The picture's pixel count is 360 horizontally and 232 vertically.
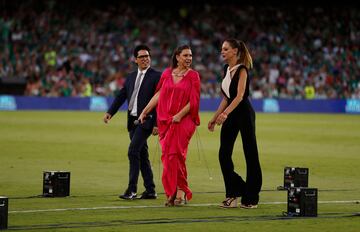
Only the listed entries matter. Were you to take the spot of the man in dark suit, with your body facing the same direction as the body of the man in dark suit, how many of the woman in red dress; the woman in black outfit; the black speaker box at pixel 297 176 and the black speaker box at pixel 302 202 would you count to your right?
0

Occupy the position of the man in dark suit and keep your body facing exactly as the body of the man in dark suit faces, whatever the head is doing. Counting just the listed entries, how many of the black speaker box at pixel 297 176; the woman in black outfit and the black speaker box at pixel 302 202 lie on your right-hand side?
0

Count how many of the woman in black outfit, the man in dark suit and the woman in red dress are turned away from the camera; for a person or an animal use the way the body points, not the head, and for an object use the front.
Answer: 0

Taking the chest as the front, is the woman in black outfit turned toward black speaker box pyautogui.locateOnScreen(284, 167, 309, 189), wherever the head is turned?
no

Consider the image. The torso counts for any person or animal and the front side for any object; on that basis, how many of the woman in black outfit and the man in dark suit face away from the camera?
0

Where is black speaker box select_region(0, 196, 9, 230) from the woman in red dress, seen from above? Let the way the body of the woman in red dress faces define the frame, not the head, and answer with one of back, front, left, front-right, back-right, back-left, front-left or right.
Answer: front-right

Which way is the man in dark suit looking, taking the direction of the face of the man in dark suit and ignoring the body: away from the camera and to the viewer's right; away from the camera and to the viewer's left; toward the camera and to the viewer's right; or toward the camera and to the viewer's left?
toward the camera and to the viewer's right

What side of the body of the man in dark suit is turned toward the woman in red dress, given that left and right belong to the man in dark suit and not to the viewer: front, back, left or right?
left

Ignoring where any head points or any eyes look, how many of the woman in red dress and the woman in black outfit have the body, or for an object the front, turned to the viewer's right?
0

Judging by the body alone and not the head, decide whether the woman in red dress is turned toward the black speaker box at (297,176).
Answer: no

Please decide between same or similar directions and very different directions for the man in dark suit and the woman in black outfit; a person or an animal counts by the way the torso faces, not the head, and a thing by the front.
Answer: same or similar directions

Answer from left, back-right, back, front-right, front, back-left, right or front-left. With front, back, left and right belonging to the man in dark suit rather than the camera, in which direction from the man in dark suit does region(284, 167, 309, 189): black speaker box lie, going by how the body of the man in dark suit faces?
back-left

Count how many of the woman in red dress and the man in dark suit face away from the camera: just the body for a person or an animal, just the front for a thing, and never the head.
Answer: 0

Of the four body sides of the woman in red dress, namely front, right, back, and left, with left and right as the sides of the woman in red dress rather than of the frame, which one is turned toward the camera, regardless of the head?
front

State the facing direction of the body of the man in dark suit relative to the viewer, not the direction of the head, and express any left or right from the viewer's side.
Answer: facing the viewer and to the left of the viewer
